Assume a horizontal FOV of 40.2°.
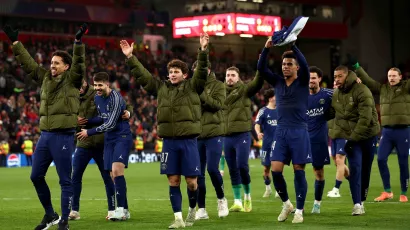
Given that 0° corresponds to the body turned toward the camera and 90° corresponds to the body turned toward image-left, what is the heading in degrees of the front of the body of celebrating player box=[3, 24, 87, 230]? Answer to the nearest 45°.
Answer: approximately 45°

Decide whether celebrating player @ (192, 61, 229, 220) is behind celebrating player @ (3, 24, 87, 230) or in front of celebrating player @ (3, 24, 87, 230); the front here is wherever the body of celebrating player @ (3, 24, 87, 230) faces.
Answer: behind

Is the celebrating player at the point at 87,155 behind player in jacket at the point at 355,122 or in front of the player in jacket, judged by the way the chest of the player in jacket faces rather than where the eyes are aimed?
in front

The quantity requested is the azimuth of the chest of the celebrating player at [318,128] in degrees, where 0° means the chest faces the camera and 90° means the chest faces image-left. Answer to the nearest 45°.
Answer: approximately 45°

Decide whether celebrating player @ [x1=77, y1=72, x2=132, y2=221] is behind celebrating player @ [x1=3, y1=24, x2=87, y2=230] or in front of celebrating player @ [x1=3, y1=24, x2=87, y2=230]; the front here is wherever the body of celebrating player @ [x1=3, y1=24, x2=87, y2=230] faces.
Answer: behind

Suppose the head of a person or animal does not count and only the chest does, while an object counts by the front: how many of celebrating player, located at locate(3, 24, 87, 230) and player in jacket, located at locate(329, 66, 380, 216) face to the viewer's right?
0

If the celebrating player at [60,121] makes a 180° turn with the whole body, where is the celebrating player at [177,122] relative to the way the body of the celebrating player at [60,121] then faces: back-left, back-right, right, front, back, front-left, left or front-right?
front-right

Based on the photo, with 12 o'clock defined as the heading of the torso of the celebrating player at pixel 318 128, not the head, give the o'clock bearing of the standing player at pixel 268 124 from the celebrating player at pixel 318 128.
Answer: the standing player at pixel 268 124 is roughly at 4 o'clock from the celebrating player at pixel 318 128.

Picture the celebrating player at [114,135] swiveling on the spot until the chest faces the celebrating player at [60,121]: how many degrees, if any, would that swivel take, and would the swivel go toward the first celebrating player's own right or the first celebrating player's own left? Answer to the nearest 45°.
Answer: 0° — they already face them

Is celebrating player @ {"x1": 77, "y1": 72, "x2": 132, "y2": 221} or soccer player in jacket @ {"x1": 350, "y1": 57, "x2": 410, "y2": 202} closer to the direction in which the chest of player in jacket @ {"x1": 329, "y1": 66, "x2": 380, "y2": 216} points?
the celebrating player
